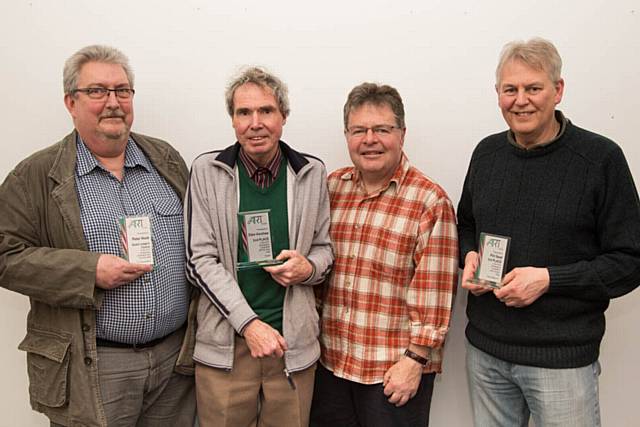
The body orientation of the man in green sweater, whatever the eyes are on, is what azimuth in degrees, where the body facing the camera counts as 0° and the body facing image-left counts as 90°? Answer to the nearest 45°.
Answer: approximately 0°
